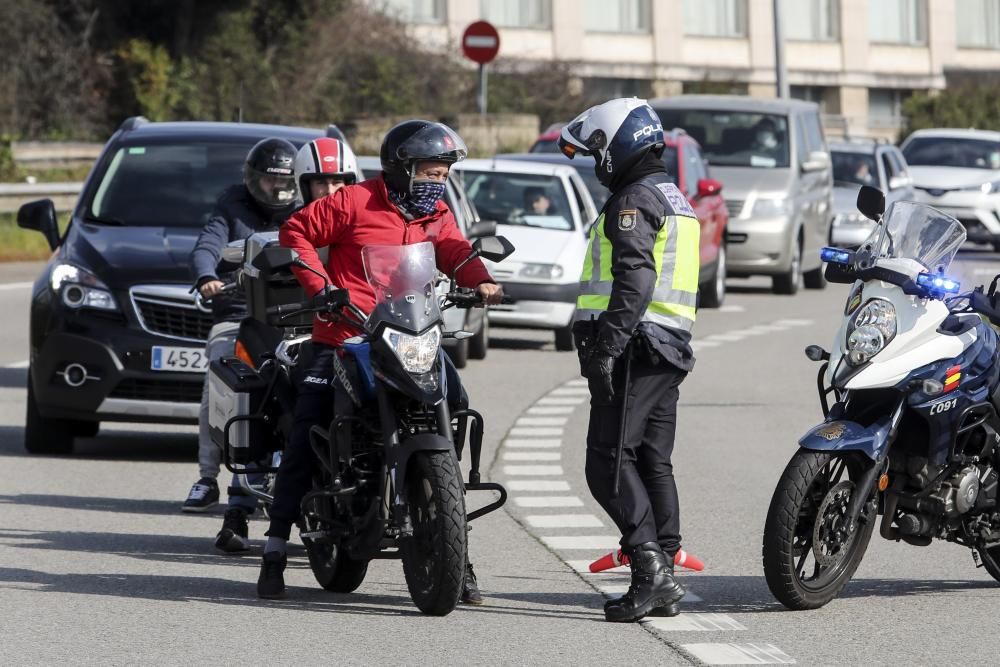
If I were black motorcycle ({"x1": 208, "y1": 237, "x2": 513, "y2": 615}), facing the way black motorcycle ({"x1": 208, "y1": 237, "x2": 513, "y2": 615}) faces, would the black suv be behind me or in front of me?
behind

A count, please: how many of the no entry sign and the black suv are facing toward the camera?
2

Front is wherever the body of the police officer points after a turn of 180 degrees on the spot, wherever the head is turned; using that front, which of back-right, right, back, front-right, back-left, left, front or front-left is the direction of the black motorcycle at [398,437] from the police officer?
back

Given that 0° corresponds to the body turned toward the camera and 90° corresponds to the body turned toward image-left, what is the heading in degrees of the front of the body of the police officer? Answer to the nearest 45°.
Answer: approximately 90°

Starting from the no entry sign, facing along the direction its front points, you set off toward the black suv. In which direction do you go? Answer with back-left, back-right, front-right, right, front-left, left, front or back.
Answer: front

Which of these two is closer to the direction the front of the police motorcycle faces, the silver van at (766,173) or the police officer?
the police officer

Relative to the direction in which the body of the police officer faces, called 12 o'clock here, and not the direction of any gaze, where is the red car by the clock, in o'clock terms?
The red car is roughly at 3 o'clock from the police officer.

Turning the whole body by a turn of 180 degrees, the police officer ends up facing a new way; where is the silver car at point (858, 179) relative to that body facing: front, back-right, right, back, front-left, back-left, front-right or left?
left

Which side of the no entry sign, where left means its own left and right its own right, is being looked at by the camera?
front

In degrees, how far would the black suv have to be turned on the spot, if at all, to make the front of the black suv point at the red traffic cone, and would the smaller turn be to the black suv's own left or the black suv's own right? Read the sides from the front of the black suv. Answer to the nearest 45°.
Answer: approximately 45° to the black suv's own left

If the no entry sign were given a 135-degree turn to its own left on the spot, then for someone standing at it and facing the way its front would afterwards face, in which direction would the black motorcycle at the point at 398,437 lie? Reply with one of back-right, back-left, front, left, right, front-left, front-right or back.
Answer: back-right

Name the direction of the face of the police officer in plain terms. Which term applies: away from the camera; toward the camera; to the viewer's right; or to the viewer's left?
to the viewer's left

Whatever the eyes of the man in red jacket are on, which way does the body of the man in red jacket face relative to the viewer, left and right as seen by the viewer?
facing the viewer and to the right of the viewer

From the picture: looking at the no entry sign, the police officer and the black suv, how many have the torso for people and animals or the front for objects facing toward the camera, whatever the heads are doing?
2

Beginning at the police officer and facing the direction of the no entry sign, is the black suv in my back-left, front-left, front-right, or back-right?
front-left

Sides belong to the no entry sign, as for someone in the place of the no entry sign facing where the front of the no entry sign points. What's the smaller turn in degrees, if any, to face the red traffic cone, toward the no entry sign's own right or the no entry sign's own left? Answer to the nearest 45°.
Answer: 0° — it already faces it

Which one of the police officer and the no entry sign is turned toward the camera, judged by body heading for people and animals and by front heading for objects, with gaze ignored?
the no entry sign

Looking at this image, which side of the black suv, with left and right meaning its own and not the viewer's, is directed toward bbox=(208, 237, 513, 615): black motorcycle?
front

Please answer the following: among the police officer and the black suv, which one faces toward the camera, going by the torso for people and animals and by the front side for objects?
the black suv

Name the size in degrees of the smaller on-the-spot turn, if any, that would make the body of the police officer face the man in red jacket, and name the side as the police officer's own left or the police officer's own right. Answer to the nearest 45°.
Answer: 0° — they already face them
